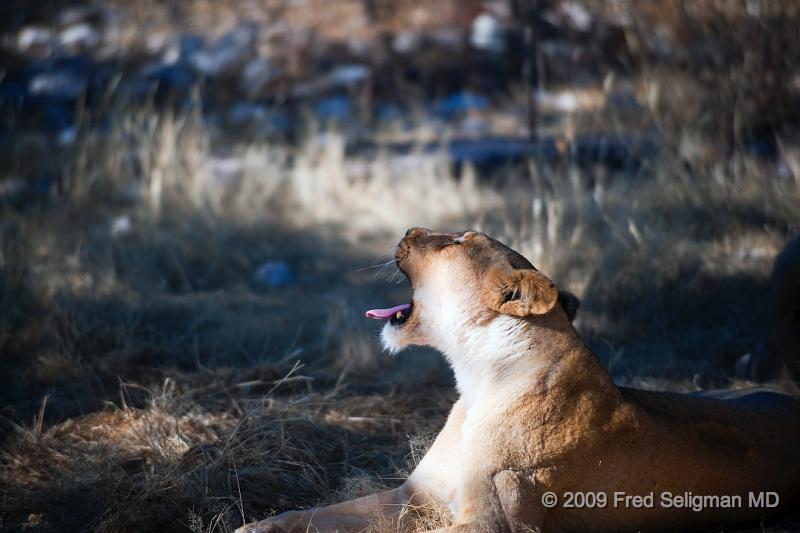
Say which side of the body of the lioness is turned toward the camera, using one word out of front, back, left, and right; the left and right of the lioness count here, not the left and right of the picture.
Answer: left
